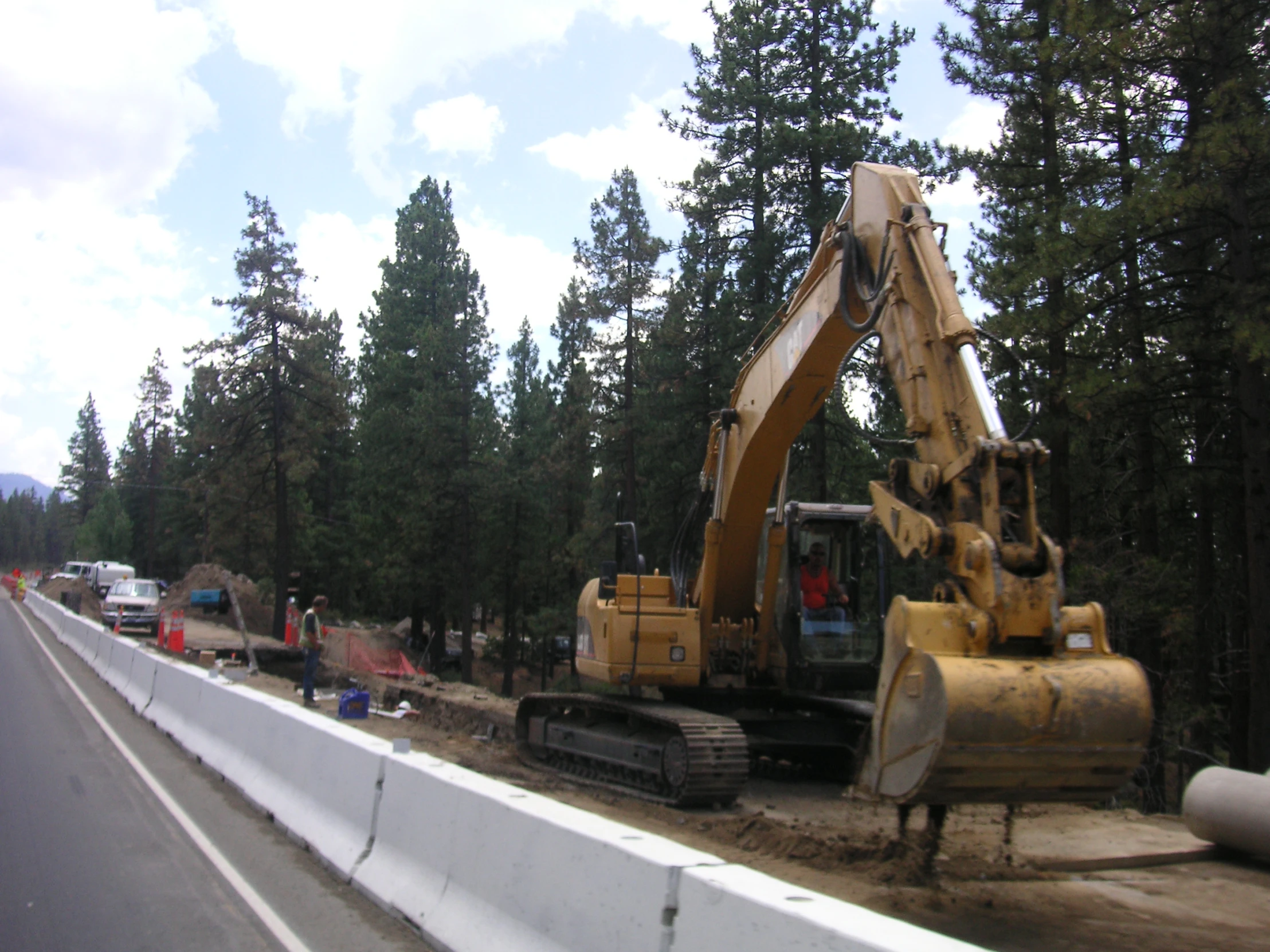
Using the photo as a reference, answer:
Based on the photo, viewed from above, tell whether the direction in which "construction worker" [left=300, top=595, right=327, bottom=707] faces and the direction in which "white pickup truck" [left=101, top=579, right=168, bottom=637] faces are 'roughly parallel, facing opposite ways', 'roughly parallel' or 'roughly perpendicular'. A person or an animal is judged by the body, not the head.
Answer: roughly perpendicular

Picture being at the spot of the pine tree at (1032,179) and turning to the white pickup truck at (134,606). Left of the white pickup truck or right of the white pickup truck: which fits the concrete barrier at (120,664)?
left

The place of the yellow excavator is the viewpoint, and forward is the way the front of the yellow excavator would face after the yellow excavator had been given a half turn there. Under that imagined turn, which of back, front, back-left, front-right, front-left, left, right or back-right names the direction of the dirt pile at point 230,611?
front

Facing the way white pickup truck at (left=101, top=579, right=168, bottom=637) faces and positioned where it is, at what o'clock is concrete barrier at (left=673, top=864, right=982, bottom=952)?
The concrete barrier is roughly at 12 o'clock from the white pickup truck.
